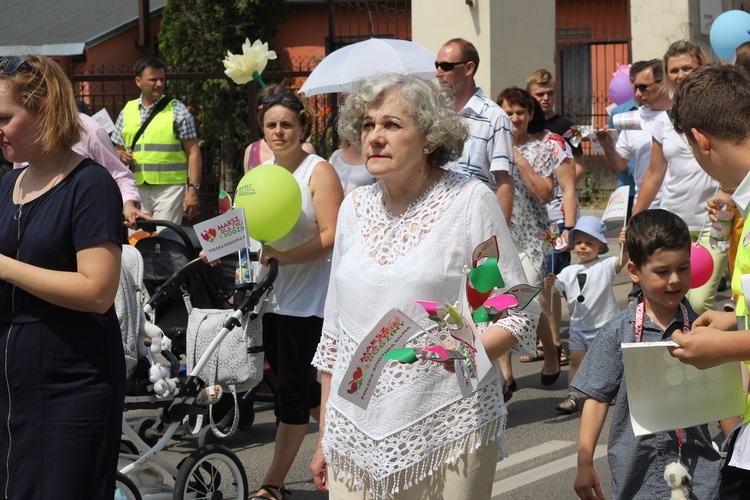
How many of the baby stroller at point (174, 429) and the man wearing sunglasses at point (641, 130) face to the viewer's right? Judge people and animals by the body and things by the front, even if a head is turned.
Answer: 0

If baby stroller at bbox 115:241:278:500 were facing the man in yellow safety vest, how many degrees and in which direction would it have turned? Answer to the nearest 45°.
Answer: approximately 135° to its right

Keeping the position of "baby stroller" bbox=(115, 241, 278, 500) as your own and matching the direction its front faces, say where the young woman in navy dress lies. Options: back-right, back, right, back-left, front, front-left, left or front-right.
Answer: front-left

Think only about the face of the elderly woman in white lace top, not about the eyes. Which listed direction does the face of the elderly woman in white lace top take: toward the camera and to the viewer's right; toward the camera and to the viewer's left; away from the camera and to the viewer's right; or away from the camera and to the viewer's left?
toward the camera and to the viewer's left

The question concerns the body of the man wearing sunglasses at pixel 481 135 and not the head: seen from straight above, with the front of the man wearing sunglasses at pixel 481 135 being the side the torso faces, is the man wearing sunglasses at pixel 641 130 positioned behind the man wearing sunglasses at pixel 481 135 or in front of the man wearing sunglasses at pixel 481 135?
behind

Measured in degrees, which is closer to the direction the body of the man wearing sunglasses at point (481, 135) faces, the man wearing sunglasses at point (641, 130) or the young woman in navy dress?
the young woman in navy dress

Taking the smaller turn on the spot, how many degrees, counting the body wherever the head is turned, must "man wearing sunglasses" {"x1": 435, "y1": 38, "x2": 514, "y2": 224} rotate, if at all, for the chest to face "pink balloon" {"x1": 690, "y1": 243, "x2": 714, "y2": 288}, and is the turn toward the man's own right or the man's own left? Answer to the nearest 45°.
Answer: approximately 90° to the man's own left
